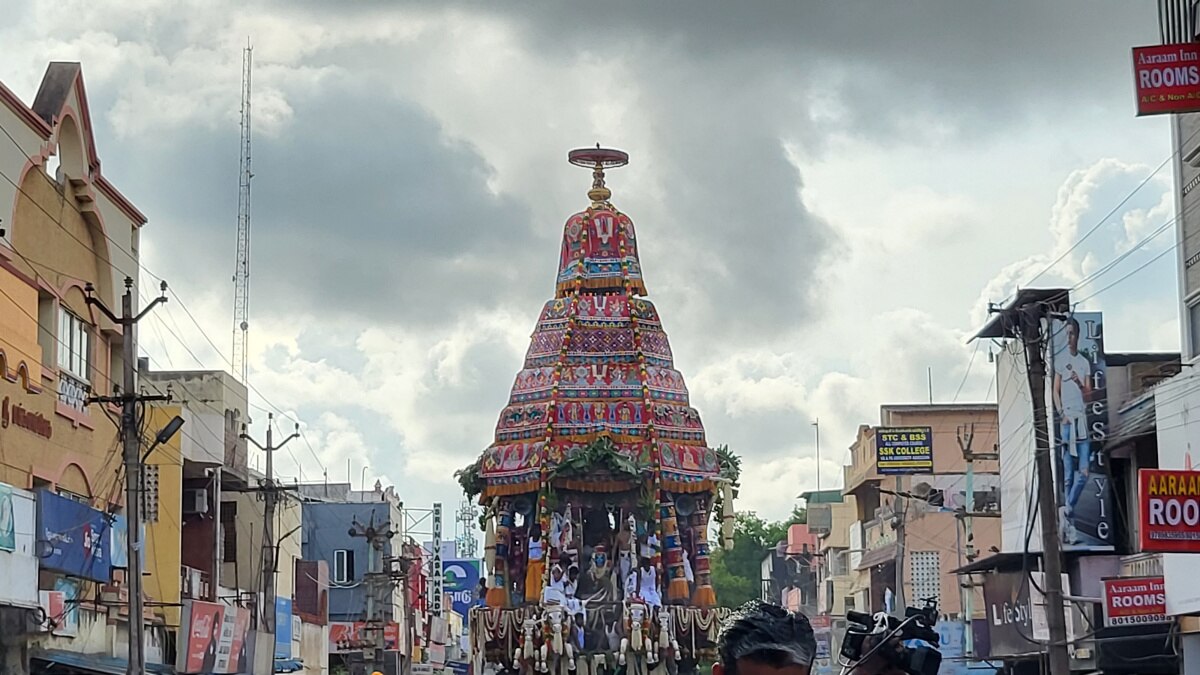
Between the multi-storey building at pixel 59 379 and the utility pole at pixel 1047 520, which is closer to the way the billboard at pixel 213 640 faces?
the utility pole

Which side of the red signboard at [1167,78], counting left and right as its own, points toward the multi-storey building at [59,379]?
right

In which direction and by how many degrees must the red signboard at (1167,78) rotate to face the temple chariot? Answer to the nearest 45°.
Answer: approximately 135° to its right

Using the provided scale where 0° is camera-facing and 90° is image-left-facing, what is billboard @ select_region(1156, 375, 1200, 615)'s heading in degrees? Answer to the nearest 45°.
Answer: approximately 45°

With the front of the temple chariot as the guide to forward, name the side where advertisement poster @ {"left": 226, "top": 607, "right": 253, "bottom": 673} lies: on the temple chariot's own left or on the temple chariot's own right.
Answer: on the temple chariot's own right

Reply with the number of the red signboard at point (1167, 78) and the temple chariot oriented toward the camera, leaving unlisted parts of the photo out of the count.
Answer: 2

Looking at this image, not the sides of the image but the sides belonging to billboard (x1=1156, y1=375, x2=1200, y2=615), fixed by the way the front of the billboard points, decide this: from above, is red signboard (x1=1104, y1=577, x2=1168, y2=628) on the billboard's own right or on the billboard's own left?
on the billboard's own right

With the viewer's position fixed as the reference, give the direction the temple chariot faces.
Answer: facing the viewer

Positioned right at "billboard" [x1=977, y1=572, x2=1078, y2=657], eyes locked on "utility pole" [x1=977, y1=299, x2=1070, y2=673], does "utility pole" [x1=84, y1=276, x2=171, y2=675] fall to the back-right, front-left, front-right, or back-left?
front-right

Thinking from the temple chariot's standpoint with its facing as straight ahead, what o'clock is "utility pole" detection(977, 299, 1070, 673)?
The utility pole is roughly at 11 o'clock from the temple chariot.

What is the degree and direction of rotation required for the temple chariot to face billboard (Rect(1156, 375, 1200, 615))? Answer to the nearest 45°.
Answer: approximately 45° to its left

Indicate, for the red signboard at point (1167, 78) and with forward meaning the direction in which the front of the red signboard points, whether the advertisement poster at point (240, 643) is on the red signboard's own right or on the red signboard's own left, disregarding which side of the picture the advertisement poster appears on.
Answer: on the red signboard's own right

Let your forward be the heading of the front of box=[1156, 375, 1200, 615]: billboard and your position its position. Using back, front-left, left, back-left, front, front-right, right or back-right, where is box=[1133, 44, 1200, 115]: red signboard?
front-left

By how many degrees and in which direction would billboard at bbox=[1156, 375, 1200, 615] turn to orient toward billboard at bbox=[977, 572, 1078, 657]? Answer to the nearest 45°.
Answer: approximately 135° to its right
